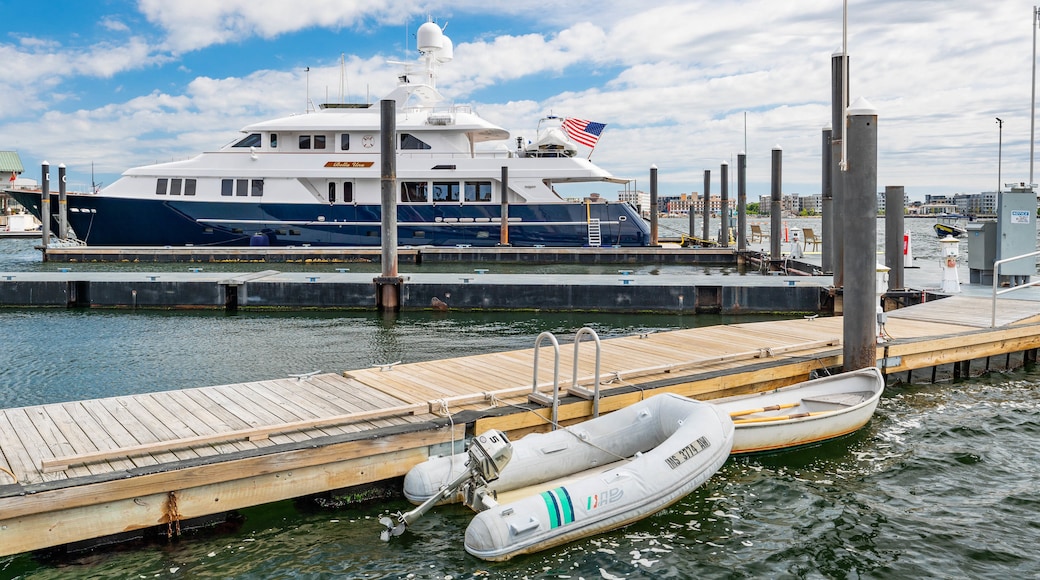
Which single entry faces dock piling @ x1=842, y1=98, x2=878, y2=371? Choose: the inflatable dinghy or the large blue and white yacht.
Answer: the inflatable dinghy

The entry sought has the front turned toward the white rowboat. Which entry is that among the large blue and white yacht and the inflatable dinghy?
the inflatable dinghy

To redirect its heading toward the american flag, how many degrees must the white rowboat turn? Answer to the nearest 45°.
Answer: approximately 45° to its left

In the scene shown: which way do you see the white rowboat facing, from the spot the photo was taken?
facing away from the viewer and to the right of the viewer

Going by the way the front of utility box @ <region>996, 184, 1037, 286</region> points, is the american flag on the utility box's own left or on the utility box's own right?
on the utility box's own right

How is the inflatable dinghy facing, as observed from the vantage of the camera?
facing away from the viewer and to the right of the viewer

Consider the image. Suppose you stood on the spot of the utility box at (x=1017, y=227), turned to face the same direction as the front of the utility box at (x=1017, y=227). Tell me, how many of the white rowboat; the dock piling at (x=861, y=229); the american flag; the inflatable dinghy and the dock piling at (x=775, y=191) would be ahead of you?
3

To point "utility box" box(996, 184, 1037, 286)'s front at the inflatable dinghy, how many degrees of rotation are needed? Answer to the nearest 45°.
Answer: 0° — it already faces it

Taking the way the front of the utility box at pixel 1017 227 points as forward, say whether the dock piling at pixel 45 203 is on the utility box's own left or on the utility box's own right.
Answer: on the utility box's own right

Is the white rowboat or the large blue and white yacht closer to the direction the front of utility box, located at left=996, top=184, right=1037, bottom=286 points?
the white rowboat
